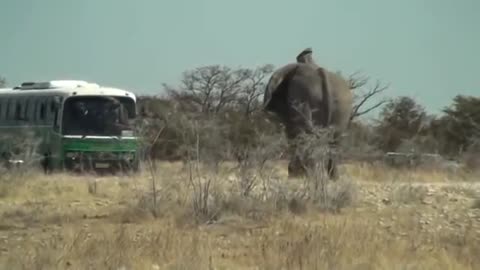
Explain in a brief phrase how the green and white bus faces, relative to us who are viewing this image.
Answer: facing the viewer and to the right of the viewer

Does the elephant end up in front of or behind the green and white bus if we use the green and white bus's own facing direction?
in front
